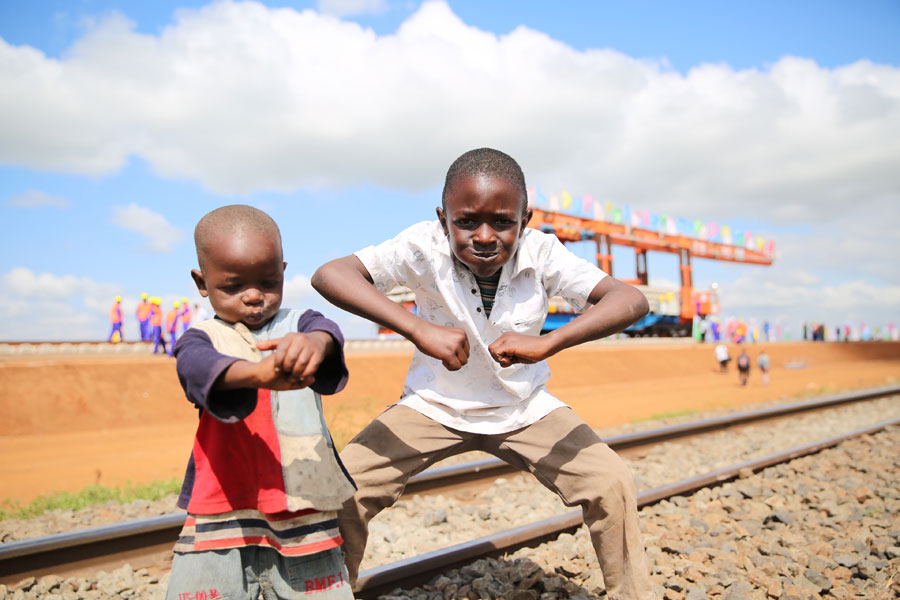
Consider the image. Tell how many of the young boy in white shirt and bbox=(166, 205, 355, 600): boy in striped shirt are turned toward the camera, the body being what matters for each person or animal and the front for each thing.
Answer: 2

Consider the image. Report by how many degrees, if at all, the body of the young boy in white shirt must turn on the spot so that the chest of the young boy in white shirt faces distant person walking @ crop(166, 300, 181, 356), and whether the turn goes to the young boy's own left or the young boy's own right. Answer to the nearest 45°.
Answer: approximately 135° to the young boy's own right

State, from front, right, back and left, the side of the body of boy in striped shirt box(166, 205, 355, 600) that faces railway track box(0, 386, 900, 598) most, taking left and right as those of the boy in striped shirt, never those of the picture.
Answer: back

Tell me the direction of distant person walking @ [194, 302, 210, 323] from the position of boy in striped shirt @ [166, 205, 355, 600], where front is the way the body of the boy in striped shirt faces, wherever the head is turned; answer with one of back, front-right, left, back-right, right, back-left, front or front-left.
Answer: back

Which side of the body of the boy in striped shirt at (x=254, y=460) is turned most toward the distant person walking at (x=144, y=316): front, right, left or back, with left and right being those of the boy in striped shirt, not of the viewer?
back

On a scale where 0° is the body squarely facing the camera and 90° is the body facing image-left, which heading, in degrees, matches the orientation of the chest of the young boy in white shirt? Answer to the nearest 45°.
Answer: approximately 0°

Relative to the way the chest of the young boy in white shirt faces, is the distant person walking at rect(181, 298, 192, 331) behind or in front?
behind

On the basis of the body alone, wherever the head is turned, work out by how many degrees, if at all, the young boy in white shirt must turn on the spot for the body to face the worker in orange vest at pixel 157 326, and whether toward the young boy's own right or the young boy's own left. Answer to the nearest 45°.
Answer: approximately 135° to the young boy's own right

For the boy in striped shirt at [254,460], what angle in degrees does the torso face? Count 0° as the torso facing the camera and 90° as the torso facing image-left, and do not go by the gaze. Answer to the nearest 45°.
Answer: approximately 0°

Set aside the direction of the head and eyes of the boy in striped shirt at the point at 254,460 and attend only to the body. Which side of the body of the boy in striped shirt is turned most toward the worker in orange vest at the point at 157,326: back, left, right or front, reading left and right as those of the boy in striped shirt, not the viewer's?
back
